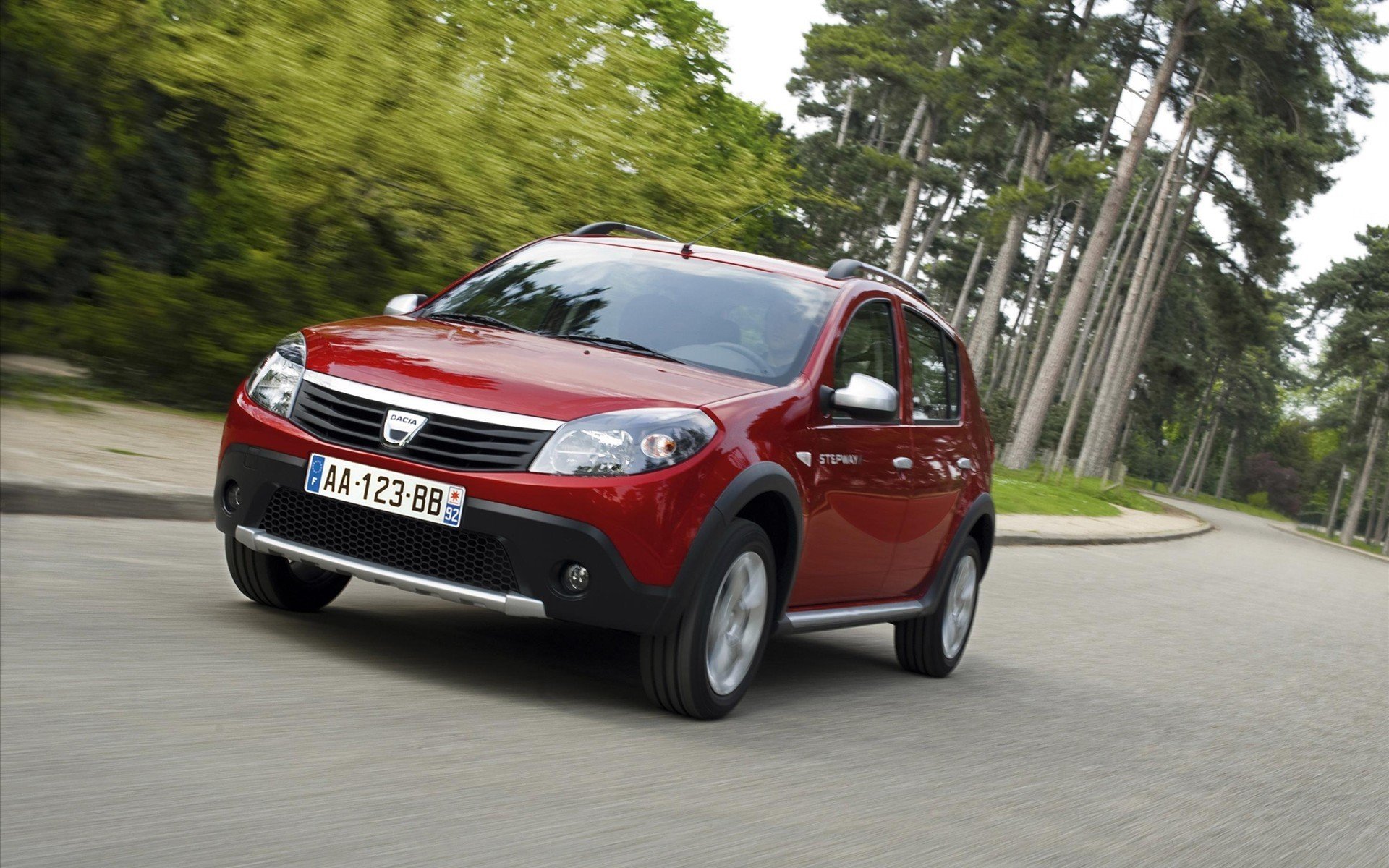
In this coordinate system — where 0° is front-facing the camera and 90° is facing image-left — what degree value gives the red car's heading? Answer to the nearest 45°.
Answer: approximately 45°
